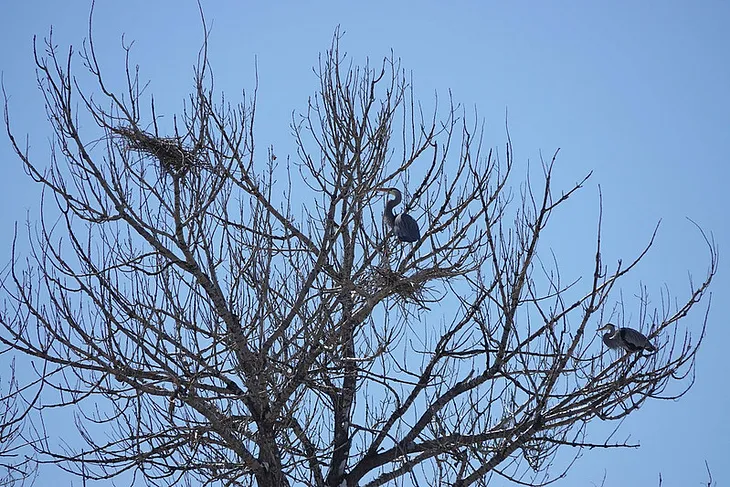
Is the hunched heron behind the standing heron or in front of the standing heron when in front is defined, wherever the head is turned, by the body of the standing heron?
behind

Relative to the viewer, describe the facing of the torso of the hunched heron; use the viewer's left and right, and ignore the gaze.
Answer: facing to the left of the viewer

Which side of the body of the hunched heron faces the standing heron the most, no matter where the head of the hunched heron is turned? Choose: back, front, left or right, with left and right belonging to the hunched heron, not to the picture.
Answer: front

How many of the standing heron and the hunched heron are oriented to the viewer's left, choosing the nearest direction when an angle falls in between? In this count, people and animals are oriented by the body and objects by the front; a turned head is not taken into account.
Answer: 2

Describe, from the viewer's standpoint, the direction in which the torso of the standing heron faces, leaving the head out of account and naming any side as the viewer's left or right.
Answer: facing to the left of the viewer
